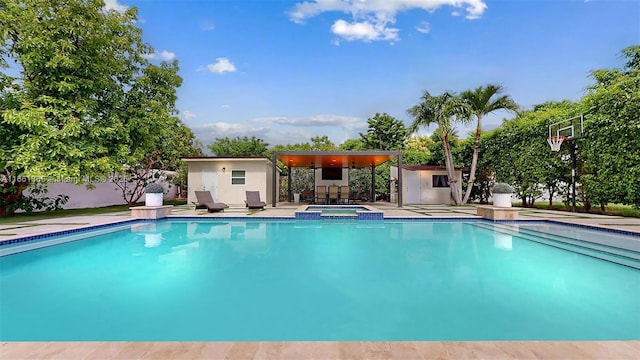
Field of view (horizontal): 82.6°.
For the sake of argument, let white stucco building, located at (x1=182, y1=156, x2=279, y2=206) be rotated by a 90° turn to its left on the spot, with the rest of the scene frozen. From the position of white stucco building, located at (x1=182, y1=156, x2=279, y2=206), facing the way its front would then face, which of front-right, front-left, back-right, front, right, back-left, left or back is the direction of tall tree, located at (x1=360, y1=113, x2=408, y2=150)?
front-left

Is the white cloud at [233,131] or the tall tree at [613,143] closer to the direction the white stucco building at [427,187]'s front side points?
the tall tree

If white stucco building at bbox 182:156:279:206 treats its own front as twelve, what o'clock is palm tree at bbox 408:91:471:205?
The palm tree is roughly at 10 o'clock from the white stucco building.

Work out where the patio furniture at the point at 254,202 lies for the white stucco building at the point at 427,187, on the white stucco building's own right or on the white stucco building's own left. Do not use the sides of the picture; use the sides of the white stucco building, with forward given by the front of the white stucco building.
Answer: on the white stucco building's own right

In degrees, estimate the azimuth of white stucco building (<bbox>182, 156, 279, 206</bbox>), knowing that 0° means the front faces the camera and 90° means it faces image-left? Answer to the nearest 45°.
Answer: approximately 0°

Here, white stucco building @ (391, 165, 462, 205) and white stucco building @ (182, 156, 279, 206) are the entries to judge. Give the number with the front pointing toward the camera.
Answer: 2

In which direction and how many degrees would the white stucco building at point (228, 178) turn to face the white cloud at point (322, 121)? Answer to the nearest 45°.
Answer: approximately 135° to its left
